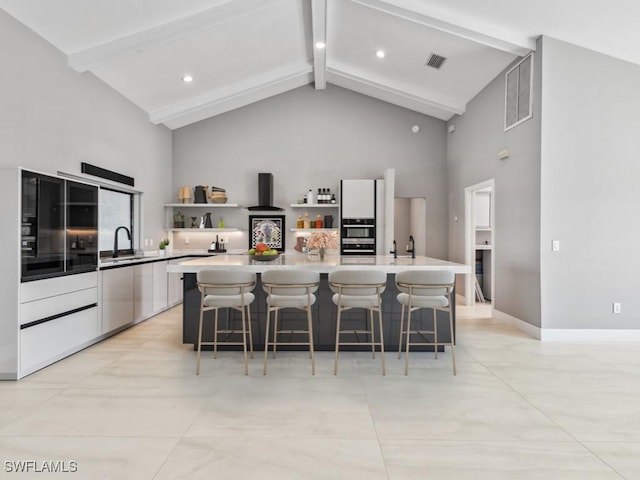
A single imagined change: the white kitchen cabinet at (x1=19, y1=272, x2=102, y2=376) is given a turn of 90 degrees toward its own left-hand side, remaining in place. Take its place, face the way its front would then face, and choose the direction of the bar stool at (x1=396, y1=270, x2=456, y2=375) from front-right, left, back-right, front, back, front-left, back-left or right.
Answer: right

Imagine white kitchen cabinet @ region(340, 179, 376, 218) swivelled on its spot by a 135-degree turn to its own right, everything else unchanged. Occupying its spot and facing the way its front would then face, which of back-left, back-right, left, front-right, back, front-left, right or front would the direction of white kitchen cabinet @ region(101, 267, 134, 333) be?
left

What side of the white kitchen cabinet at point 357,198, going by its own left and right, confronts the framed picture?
right

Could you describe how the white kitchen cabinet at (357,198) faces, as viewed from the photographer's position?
facing the viewer

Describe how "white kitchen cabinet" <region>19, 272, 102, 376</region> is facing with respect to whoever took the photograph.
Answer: facing the viewer and to the right of the viewer

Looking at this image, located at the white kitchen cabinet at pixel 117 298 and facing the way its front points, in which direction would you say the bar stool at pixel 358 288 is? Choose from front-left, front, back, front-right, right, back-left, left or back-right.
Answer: front

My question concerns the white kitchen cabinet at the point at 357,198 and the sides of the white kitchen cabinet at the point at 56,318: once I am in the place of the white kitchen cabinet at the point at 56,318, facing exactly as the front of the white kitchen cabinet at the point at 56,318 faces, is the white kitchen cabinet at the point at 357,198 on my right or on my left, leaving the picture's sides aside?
on my left

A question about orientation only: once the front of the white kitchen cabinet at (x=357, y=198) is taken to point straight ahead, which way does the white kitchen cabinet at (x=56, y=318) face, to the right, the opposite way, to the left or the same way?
to the left

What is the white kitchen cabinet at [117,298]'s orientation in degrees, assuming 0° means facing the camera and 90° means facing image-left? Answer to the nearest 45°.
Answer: approximately 315°

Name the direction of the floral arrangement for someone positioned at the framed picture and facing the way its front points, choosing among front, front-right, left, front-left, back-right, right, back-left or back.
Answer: front

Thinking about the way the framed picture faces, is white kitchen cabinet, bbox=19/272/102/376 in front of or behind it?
in front

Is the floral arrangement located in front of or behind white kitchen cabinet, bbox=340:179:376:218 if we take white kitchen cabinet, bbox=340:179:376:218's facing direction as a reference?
in front

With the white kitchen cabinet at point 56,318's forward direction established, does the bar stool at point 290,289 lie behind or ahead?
ahead

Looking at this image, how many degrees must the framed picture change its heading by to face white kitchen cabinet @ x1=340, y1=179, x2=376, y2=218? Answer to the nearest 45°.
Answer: approximately 45° to its left

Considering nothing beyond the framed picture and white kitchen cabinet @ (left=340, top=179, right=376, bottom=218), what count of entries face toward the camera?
2

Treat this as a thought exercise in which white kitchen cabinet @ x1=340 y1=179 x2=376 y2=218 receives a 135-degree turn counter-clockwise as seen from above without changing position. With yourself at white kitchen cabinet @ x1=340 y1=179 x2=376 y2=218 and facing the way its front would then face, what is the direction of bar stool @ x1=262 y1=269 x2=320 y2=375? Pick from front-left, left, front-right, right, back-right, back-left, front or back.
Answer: back-right
